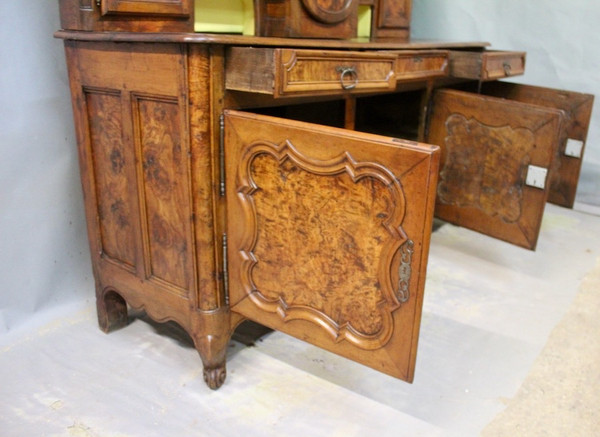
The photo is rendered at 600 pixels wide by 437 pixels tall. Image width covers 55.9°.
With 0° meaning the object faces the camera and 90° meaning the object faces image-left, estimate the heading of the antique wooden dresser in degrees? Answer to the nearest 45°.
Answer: approximately 315°
